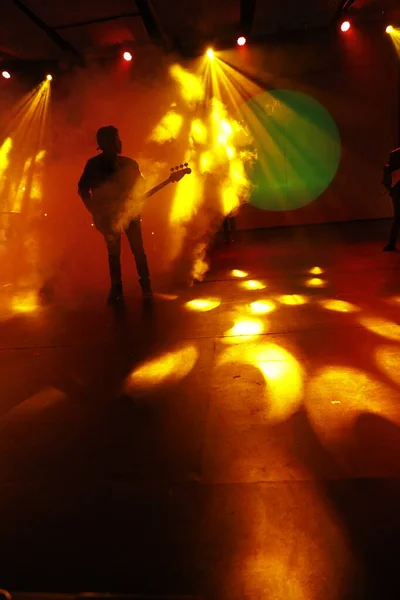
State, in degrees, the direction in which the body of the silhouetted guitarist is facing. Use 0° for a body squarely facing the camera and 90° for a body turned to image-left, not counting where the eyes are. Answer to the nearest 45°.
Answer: approximately 0°
